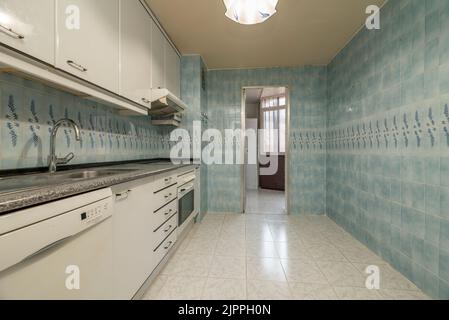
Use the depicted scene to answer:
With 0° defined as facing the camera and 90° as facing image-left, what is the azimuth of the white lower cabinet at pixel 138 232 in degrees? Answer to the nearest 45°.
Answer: approximately 315°

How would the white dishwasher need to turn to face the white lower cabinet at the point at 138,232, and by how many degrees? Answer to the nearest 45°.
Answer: approximately 90° to its left

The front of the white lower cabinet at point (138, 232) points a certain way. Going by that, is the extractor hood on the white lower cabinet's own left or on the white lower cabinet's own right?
on the white lower cabinet's own left

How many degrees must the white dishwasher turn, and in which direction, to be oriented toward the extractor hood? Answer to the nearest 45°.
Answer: approximately 90° to its left

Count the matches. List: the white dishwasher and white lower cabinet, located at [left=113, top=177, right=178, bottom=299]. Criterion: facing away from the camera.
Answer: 0

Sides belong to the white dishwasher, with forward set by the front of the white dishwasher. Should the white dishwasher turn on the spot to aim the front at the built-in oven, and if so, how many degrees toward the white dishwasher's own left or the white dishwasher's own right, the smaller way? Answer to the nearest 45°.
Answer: approximately 90° to the white dishwasher's own left
